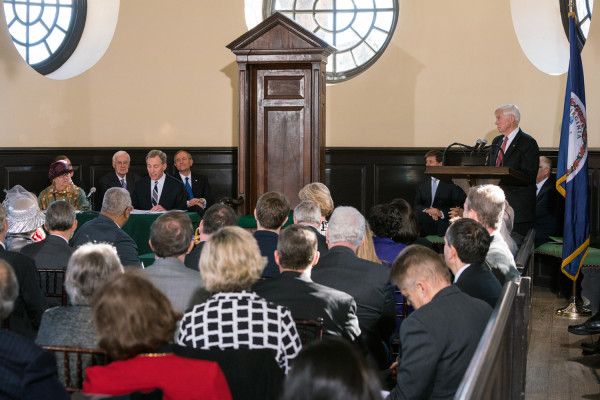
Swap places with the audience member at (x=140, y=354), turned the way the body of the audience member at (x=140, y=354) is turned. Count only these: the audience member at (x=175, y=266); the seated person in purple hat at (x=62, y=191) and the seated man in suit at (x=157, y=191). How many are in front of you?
3

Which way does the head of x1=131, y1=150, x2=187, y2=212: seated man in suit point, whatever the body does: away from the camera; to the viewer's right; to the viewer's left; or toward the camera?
toward the camera

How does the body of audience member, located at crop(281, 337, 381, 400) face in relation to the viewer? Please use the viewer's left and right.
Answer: facing away from the viewer

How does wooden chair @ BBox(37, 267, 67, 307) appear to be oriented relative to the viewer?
away from the camera

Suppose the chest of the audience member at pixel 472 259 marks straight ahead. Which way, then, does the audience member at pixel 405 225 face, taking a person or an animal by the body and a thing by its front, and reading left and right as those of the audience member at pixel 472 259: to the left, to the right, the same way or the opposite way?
the same way

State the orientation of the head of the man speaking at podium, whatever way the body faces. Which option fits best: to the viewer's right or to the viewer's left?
to the viewer's left

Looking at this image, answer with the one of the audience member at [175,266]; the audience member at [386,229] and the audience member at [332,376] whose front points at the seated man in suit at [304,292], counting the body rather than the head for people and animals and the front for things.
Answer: the audience member at [332,376]

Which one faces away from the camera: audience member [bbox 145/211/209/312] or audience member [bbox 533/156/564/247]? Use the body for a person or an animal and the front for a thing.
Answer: audience member [bbox 145/211/209/312]

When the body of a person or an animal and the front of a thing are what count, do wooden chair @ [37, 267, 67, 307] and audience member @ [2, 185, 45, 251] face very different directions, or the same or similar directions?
same or similar directions

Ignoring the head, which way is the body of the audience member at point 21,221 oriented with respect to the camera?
away from the camera

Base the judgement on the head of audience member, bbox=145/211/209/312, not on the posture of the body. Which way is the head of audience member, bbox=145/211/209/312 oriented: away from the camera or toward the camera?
away from the camera

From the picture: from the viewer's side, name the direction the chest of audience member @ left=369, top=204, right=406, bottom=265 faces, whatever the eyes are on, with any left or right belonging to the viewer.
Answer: facing away from the viewer

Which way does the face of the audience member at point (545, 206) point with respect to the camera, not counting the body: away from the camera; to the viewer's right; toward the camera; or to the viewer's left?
to the viewer's left

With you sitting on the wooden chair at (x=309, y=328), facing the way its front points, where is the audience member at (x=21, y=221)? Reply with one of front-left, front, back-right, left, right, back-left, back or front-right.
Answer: front-left

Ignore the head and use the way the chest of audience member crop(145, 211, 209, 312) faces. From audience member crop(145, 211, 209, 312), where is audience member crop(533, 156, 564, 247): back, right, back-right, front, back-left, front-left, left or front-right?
front-right

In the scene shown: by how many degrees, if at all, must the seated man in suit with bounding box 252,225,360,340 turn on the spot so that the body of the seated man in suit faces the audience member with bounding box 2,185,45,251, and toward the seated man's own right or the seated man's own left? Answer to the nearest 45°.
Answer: approximately 45° to the seated man's own left

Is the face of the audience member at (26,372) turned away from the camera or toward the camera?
away from the camera

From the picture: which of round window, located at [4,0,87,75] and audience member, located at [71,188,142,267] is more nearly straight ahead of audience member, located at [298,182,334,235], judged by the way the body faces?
the round window

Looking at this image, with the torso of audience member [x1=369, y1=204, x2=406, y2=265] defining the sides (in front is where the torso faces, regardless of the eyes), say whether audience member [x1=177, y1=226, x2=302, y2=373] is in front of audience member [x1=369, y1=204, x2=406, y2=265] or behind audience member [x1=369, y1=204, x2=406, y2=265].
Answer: behind

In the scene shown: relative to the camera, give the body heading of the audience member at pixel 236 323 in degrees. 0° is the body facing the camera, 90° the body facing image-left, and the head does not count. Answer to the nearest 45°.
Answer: approximately 180°

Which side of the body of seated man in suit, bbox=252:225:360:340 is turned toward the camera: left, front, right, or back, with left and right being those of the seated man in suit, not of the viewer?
back

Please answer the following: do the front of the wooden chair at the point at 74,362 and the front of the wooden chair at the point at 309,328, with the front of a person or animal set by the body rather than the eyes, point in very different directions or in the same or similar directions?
same or similar directions

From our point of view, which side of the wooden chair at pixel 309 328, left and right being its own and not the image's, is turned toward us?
back

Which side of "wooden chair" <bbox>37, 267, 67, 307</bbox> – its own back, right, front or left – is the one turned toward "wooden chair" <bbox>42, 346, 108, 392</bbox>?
back
